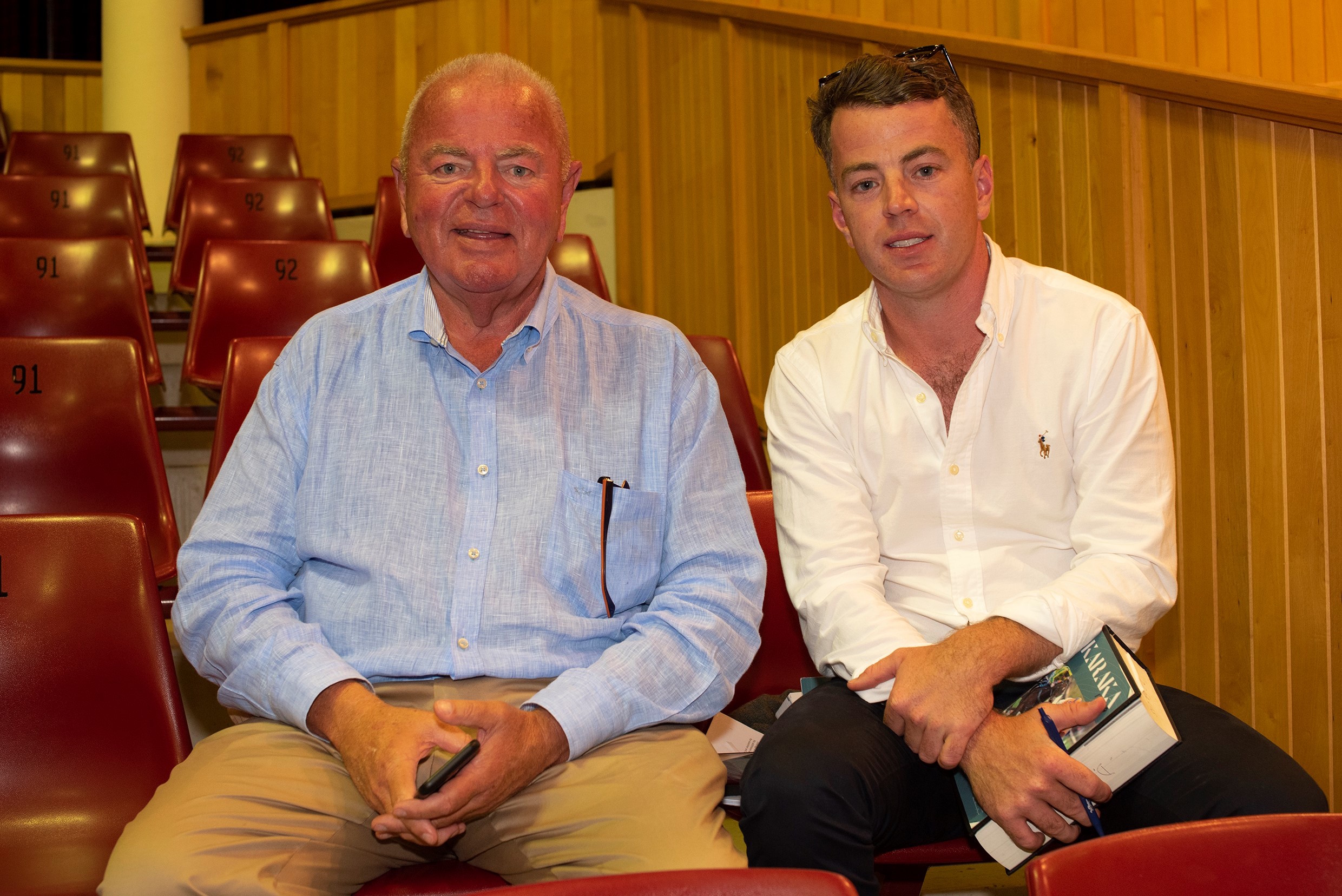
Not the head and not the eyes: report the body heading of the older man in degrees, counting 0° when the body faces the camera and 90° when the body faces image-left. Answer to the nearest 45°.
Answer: approximately 0°
